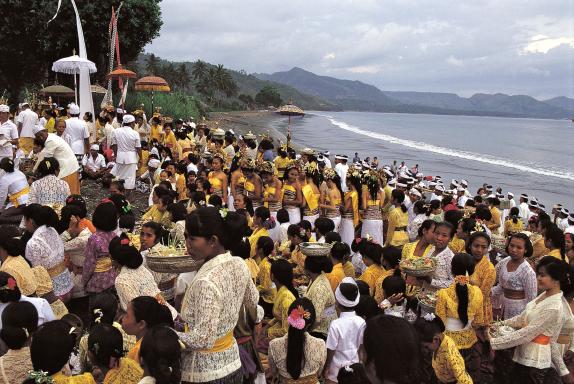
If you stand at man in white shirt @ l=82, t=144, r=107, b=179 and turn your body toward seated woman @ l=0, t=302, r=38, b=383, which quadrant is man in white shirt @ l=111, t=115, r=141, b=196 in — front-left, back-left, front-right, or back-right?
front-left

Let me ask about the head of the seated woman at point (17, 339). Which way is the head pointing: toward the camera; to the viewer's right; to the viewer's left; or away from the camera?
away from the camera

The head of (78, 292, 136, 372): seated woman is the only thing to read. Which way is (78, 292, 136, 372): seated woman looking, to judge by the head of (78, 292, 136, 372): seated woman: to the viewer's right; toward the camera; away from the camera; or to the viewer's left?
away from the camera

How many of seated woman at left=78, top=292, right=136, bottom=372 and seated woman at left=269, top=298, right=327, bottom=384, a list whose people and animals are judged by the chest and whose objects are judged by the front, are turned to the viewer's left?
0

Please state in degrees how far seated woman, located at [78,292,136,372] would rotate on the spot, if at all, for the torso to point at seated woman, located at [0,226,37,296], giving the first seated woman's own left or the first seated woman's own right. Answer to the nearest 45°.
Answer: approximately 45° to the first seated woman's own left

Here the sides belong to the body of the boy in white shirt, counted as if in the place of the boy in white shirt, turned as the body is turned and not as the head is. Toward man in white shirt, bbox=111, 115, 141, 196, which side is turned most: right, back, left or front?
front

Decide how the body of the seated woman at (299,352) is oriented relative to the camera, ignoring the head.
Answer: away from the camera

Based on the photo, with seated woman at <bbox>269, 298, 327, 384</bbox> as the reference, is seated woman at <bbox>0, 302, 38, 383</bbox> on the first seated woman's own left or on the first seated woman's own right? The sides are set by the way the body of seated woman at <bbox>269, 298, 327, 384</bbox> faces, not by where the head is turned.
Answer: on the first seated woman's own left

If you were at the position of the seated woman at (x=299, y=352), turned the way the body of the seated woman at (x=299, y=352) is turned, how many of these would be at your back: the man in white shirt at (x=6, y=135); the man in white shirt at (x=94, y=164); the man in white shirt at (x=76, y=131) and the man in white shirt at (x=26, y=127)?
0

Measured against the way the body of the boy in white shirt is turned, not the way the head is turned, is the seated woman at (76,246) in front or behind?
in front

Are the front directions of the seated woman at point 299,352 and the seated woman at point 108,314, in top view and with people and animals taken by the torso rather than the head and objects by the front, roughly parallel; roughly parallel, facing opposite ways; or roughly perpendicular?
roughly parallel

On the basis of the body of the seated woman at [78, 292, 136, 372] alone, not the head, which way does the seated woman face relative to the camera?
away from the camera

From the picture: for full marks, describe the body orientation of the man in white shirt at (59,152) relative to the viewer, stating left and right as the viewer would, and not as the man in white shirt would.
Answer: facing to the left of the viewer

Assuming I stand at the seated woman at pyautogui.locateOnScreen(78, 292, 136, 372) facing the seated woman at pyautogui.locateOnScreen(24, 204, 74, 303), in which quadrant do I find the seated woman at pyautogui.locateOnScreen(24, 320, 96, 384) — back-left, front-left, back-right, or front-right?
back-left

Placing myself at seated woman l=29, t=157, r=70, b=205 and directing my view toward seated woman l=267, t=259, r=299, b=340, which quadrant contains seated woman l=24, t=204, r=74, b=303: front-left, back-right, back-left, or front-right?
front-right

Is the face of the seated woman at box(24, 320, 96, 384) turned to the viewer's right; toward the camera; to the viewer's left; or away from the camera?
away from the camera

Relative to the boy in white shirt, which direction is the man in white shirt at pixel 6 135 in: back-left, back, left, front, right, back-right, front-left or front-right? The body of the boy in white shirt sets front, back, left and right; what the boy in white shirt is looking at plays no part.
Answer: front
